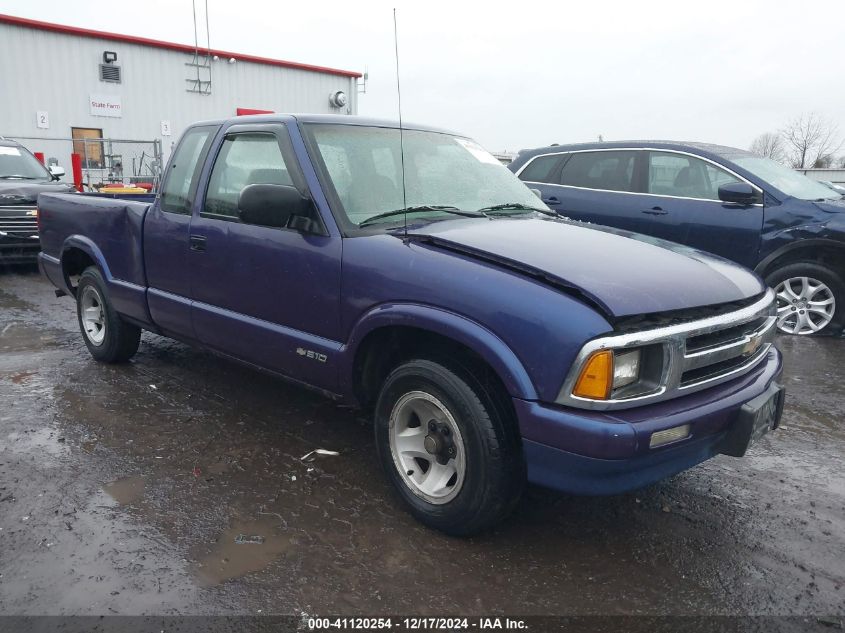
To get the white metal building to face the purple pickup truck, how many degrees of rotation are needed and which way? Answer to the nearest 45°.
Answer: approximately 45° to its right

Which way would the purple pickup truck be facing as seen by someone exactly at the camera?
facing the viewer and to the right of the viewer

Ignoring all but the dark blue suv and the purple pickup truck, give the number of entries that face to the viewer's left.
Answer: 0

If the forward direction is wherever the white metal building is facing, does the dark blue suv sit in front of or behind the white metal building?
in front

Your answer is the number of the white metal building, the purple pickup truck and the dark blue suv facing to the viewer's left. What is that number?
0

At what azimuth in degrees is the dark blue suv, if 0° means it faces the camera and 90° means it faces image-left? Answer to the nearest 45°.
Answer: approximately 315°

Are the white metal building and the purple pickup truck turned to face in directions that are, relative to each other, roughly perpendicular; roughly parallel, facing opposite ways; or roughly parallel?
roughly parallel

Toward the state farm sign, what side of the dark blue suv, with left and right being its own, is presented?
back

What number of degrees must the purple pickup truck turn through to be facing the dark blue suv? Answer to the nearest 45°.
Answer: approximately 90° to its left

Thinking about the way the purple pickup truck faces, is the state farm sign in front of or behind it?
behind
